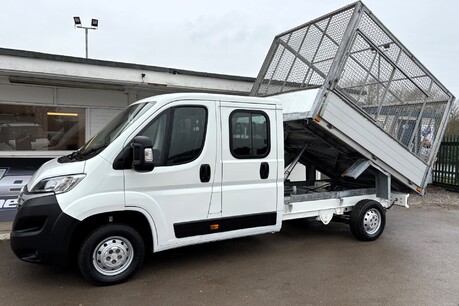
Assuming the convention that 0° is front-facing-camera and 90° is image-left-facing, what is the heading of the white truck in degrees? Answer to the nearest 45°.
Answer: approximately 45°

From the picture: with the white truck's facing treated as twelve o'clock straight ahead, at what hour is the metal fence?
The metal fence is roughly at 6 o'clock from the white truck.
